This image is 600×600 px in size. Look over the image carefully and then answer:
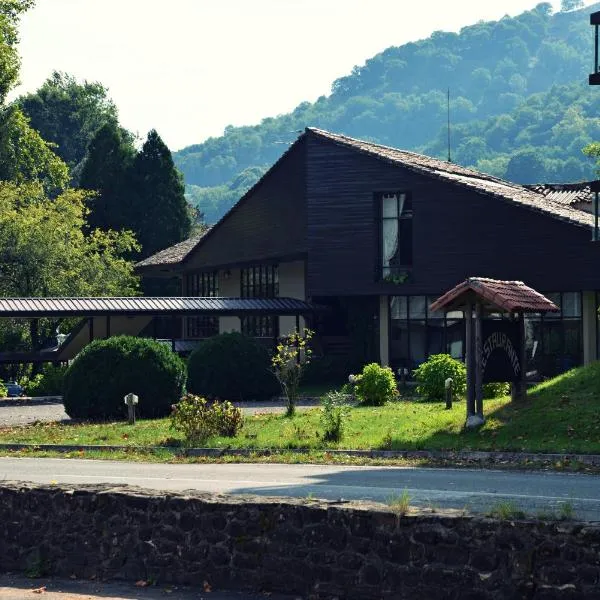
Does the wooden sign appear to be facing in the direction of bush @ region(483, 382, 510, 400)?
no

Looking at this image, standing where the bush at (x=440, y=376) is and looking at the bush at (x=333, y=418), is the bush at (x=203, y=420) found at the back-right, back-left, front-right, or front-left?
front-right

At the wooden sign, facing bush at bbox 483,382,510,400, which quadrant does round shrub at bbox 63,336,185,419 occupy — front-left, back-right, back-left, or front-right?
front-left

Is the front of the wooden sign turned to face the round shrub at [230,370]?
no

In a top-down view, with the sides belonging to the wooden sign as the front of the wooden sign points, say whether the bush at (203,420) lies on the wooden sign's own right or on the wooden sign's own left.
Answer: on the wooden sign's own right

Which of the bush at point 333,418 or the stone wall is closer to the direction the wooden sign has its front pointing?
the stone wall
